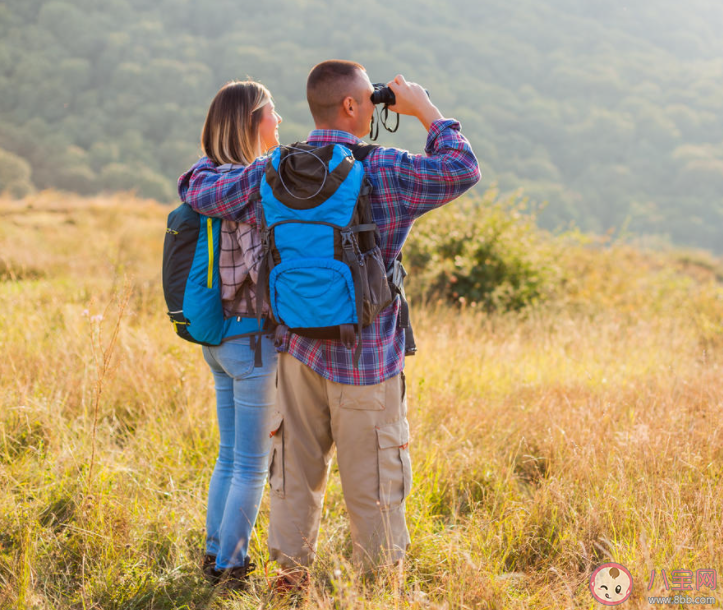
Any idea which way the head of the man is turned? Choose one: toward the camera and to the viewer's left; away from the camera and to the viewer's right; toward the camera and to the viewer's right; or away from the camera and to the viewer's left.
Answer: away from the camera and to the viewer's right

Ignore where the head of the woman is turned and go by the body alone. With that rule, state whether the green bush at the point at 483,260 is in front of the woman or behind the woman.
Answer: in front

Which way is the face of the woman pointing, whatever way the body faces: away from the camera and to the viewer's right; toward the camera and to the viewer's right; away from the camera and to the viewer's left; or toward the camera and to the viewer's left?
away from the camera and to the viewer's right

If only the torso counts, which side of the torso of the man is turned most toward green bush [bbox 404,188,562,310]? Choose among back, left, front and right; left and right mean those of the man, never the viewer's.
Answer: front

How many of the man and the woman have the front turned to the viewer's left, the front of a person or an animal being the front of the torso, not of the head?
0

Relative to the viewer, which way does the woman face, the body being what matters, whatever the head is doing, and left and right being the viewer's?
facing away from the viewer and to the right of the viewer

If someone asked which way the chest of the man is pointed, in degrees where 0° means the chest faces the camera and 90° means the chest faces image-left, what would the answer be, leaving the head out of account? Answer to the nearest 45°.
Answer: approximately 180°
